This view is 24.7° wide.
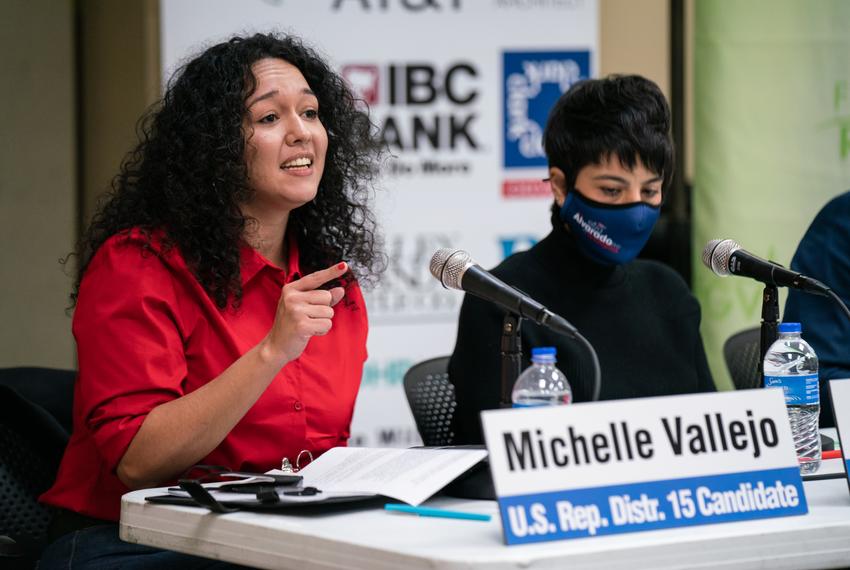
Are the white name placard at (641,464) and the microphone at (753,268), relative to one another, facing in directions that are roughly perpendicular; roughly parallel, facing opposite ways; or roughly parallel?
roughly perpendicular

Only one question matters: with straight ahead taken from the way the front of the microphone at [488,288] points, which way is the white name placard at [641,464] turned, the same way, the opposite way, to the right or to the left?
to the left

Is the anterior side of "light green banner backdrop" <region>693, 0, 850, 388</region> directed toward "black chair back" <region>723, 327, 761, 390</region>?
yes

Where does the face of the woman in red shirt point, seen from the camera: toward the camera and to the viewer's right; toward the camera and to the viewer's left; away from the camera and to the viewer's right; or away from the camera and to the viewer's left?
toward the camera and to the viewer's right

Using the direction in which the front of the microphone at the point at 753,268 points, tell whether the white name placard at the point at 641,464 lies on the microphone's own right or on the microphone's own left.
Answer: on the microphone's own left

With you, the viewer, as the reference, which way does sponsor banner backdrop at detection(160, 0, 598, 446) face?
facing the viewer

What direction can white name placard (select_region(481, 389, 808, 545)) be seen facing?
toward the camera

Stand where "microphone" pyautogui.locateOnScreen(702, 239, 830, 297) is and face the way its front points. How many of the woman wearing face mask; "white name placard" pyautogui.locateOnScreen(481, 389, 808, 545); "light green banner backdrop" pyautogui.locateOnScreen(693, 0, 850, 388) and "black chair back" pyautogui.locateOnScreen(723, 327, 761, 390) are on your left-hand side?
1

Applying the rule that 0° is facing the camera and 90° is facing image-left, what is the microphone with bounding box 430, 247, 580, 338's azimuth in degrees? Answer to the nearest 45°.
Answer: approximately 90°

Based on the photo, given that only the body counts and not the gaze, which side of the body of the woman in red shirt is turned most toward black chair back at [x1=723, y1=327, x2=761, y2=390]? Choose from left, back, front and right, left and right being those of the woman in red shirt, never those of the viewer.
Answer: left

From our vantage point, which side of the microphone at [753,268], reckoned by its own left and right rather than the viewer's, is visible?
left

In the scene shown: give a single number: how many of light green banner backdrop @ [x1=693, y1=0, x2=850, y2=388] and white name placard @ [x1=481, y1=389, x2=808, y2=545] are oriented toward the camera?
2

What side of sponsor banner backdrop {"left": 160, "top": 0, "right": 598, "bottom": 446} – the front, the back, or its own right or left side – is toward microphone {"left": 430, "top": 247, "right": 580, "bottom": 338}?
front

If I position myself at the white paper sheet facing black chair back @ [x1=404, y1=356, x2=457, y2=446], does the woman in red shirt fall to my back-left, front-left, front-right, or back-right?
front-left

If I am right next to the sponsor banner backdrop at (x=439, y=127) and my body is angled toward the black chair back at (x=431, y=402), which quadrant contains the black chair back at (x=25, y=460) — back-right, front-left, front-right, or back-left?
front-right
